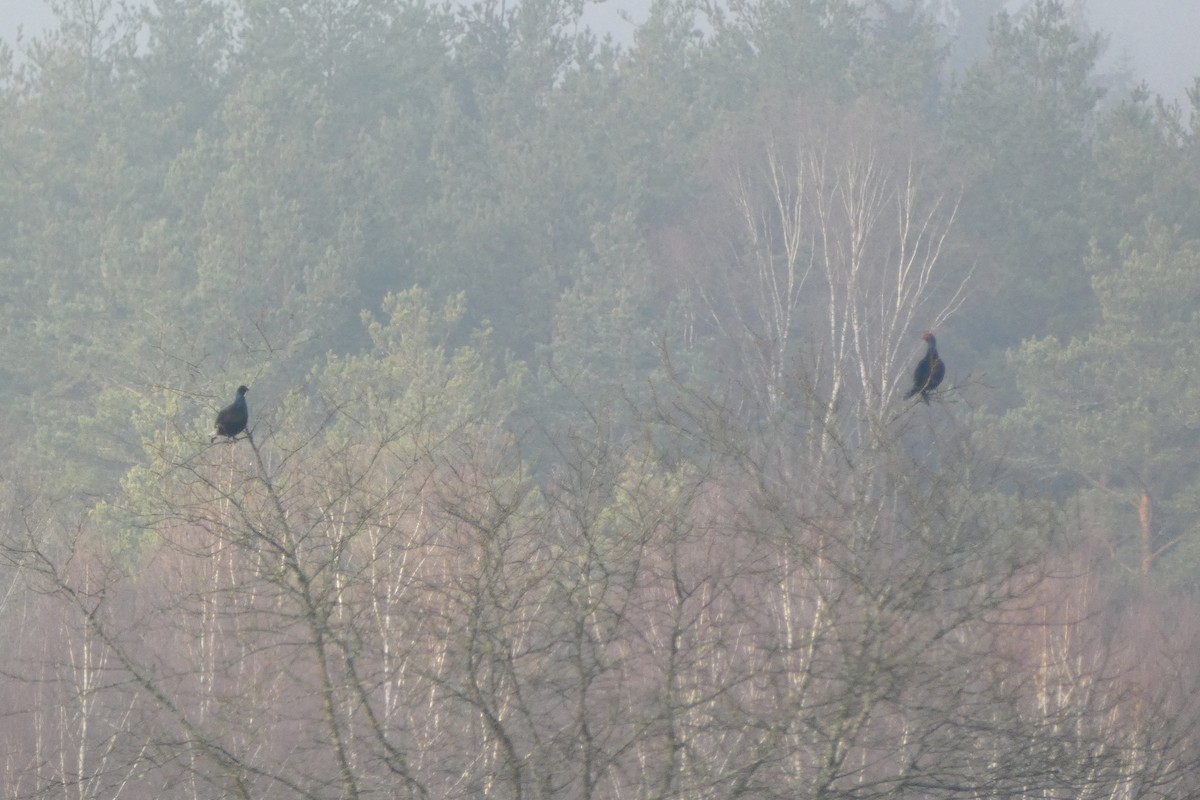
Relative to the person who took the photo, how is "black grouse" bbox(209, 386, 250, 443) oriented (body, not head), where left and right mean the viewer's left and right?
facing to the right of the viewer

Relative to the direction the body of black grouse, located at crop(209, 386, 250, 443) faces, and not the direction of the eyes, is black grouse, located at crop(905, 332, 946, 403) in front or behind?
in front
